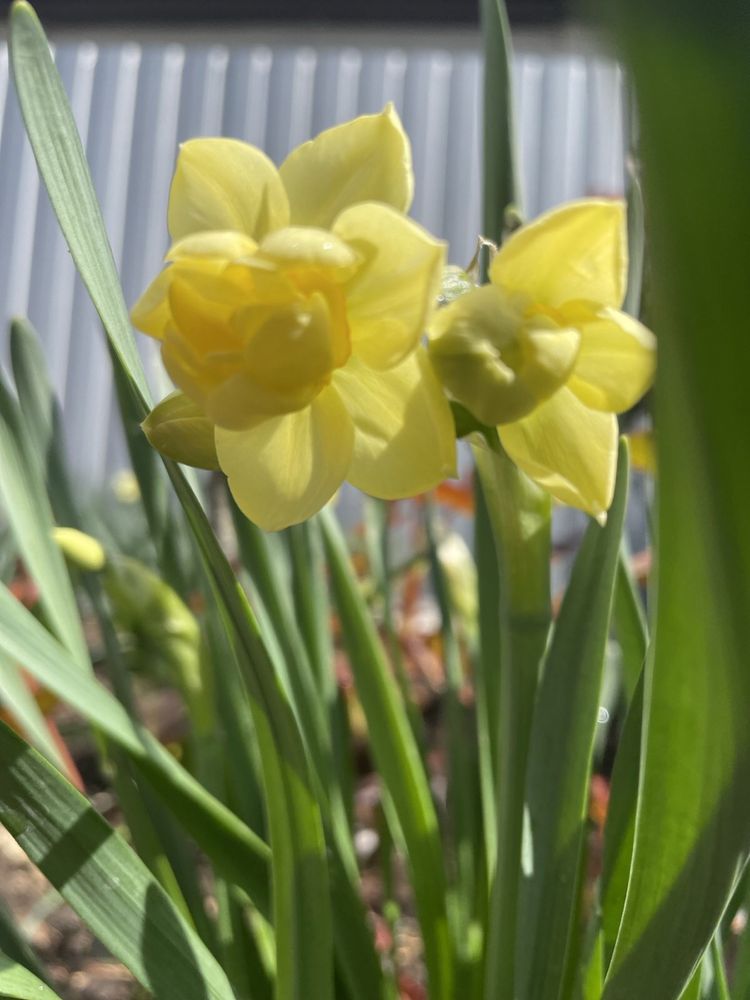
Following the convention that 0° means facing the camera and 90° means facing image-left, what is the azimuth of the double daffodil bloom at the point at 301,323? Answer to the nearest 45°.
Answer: approximately 45°

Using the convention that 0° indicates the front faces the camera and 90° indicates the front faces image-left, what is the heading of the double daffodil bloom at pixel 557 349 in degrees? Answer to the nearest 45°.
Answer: approximately 45°
